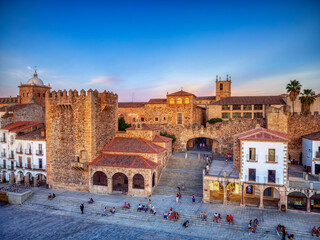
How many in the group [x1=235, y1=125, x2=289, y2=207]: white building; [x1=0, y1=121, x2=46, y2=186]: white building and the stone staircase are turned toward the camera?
3

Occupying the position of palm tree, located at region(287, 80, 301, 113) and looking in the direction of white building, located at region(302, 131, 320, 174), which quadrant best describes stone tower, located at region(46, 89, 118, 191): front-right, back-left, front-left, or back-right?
front-right

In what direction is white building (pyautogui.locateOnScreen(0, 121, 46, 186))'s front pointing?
toward the camera

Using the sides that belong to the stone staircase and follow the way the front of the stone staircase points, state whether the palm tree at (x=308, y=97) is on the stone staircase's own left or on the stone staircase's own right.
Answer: on the stone staircase's own left

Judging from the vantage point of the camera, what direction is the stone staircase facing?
facing the viewer

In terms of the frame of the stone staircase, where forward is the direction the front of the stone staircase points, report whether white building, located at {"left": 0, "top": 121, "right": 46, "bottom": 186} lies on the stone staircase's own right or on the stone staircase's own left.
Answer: on the stone staircase's own right

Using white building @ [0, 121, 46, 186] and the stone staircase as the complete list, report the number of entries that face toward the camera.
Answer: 2

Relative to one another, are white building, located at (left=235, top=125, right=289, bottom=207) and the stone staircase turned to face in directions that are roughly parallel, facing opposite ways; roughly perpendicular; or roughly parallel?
roughly parallel

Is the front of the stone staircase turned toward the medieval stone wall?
no

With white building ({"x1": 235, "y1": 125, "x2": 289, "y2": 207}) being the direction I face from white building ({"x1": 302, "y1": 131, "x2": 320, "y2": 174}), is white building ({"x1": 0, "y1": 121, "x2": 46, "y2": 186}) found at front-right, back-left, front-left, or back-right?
front-right

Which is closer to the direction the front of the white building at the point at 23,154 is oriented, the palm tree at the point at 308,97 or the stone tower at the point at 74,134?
the stone tower

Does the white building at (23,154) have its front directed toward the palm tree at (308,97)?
no

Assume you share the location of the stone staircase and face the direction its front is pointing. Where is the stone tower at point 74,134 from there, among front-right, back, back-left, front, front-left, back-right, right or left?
right

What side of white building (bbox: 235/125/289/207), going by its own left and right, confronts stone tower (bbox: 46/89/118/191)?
right

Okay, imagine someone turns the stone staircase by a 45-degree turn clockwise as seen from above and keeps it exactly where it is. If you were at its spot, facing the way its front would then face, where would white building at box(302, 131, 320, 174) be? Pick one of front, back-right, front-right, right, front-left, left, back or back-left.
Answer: back-left
